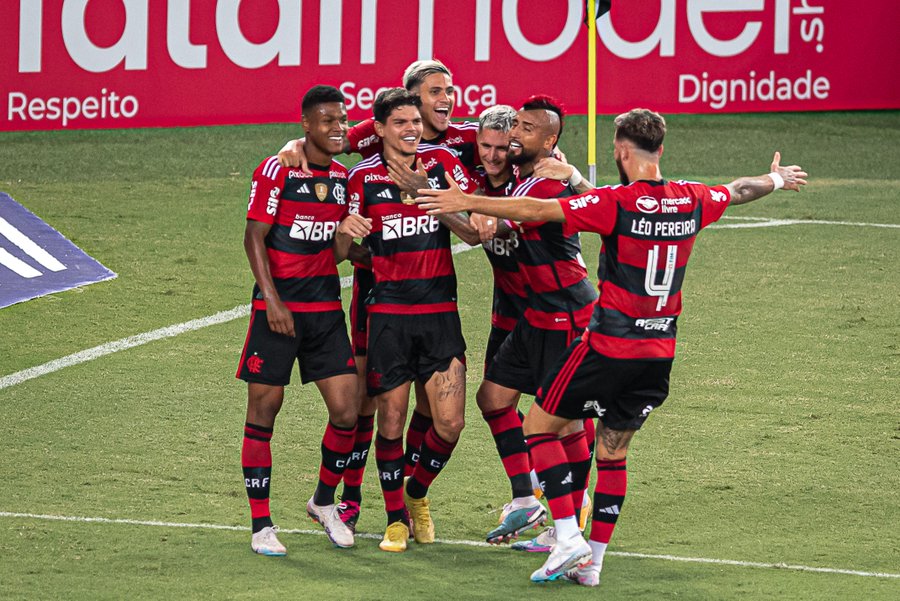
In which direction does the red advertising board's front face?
toward the camera

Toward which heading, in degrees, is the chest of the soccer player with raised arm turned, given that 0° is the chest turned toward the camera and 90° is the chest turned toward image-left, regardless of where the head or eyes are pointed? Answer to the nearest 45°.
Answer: approximately 135°

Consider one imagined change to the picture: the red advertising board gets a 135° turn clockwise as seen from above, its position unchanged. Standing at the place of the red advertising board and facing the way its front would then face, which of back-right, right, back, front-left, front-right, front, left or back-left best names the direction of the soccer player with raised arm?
back-left

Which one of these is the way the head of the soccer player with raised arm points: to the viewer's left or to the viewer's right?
to the viewer's left
